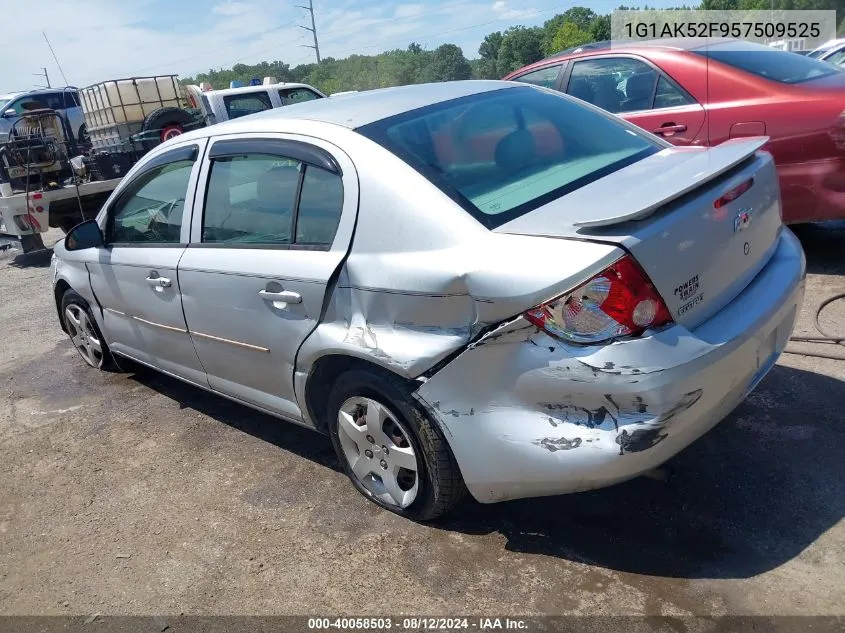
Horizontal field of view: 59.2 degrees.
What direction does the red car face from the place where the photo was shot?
facing away from the viewer and to the left of the viewer

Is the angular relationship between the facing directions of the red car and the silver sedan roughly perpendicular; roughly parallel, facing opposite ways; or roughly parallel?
roughly parallel

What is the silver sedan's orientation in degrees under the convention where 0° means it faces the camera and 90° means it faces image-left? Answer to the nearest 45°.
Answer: approximately 135°

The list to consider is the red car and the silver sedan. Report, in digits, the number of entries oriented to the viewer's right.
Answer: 0

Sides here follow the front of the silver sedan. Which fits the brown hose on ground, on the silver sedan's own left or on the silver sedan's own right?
on the silver sedan's own right

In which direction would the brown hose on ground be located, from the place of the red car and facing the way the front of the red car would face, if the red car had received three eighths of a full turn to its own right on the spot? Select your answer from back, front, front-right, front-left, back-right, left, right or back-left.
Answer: right

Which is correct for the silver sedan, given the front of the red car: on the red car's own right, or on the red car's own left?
on the red car's own left

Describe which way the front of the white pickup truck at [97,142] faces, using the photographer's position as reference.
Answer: facing away from the viewer and to the right of the viewer

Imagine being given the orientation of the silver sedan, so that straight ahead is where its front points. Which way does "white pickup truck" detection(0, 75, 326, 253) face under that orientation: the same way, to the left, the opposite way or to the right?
to the right

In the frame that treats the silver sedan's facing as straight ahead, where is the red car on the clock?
The red car is roughly at 3 o'clock from the silver sedan.

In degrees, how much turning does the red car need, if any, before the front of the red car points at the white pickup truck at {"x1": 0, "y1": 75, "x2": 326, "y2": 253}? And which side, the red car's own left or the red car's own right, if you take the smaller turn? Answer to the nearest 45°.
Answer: approximately 45° to the red car's own left
